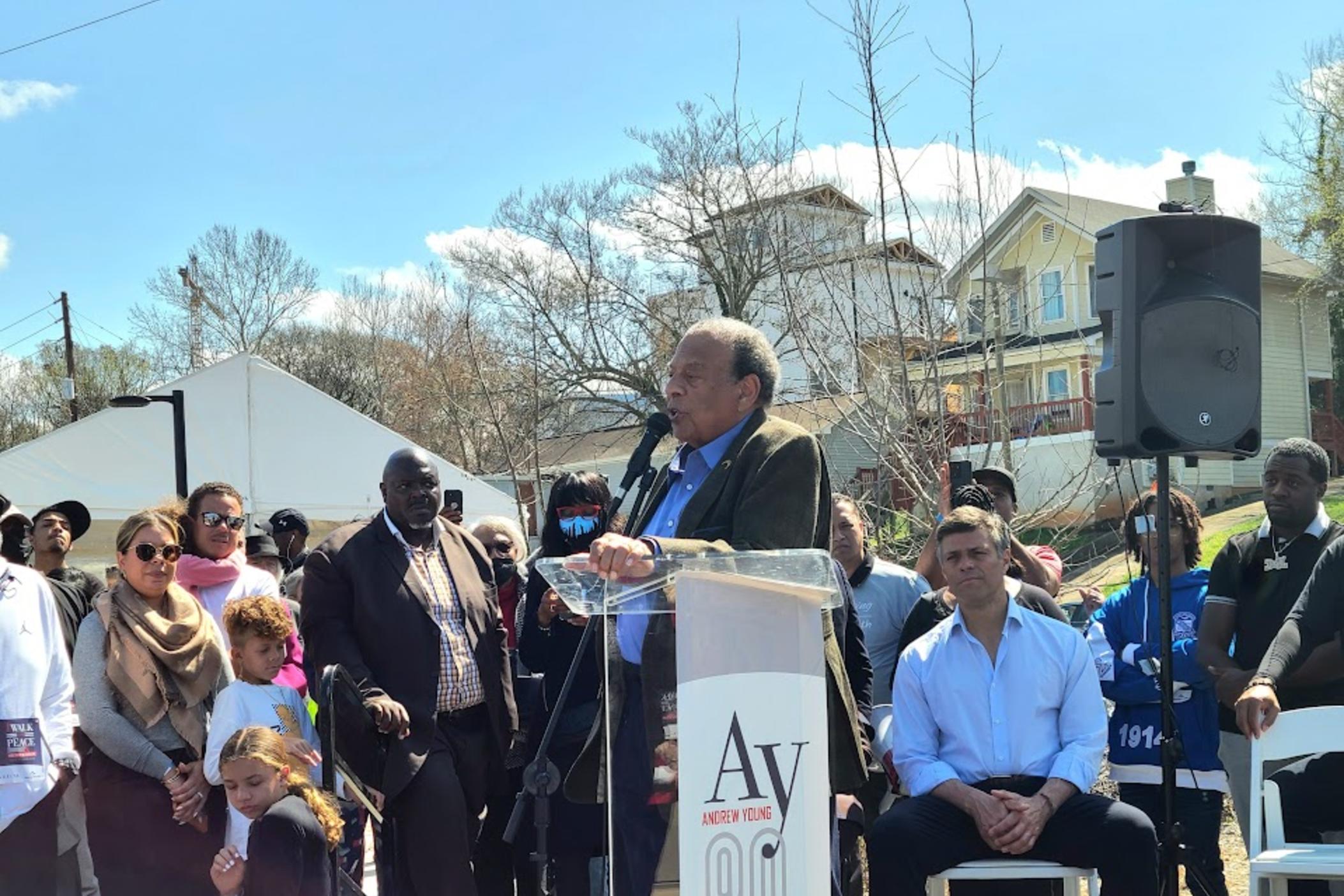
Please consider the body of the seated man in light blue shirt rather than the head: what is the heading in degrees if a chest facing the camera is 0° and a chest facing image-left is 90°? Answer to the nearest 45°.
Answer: approximately 0°

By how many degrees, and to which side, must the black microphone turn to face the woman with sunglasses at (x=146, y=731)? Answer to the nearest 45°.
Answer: approximately 135° to its left

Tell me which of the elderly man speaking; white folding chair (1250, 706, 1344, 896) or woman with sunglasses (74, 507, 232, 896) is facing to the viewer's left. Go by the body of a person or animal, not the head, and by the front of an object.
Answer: the elderly man speaking

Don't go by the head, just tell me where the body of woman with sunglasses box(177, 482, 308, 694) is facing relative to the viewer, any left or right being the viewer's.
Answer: facing the viewer and to the right of the viewer

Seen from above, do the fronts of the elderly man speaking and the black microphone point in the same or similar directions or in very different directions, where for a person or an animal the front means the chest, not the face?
very different directions

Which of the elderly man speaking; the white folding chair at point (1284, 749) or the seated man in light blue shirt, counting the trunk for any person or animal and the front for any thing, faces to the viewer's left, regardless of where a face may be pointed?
the elderly man speaking

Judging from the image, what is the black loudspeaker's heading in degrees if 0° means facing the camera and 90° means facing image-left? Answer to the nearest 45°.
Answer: approximately 315°

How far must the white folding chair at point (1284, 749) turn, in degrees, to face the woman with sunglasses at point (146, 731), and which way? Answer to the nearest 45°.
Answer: approximately 90° to its right

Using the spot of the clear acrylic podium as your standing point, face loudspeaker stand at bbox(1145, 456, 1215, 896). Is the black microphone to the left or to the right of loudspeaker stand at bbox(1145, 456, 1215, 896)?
left

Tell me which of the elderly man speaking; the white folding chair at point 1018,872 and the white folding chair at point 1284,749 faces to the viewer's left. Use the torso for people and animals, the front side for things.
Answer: the elderly man speaking

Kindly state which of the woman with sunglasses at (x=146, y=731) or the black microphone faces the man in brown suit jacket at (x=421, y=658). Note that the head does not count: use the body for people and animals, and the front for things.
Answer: the woman with sunglasses

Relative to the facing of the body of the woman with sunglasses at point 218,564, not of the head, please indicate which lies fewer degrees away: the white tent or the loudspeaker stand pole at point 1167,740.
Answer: the loudspeaker stand pole
